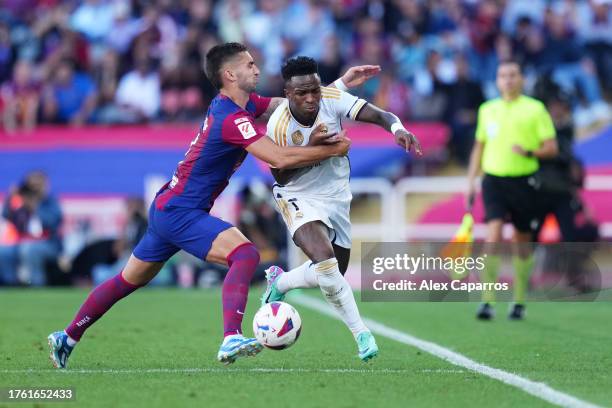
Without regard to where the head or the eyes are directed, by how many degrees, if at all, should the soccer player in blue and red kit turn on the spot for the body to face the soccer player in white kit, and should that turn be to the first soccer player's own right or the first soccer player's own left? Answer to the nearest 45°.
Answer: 0° — they already face them

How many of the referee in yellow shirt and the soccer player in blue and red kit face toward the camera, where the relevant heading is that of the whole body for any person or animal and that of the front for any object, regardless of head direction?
1

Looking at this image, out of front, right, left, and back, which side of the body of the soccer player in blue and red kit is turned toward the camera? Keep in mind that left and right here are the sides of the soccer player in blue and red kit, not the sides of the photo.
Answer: right

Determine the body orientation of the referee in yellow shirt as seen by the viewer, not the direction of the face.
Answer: toward the camera

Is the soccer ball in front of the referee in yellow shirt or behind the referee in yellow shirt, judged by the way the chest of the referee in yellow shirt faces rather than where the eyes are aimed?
in front

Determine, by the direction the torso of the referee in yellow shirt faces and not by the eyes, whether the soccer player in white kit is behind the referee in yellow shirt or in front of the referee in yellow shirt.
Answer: in front

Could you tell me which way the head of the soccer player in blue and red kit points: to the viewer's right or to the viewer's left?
to the viewer's right

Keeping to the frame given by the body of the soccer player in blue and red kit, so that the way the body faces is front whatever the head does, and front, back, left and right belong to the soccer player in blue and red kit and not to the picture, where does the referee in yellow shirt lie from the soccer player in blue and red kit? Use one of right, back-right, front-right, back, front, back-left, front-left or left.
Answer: front-left

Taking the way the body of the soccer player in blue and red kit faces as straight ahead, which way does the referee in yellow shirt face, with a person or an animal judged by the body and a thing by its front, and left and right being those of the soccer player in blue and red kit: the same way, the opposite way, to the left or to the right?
to the right

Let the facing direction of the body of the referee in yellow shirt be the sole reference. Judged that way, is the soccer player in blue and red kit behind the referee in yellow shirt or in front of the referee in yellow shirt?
in front
